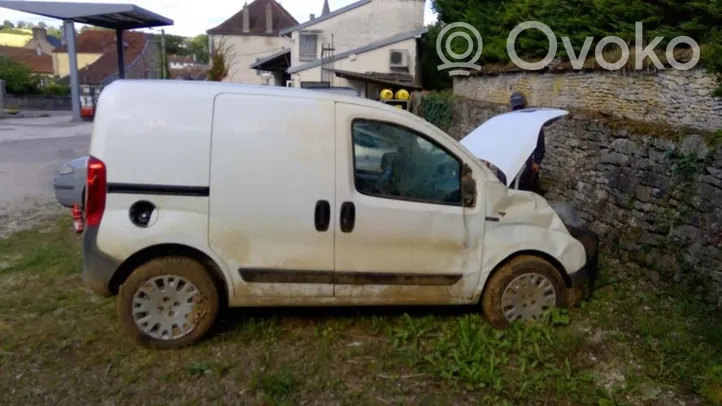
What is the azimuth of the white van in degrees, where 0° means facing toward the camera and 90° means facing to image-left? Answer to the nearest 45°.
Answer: approximately 270°

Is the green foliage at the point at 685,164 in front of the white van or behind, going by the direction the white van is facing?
in front

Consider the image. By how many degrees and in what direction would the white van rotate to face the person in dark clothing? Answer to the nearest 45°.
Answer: approximately 45° to its left

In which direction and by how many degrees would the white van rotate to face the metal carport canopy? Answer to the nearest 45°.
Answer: approximately 135° to its left

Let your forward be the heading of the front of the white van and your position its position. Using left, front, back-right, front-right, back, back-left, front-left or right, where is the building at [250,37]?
left

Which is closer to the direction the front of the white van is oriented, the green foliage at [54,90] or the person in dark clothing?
the person in dark clothing

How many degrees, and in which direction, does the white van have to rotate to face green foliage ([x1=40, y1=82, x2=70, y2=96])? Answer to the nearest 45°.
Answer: approximately 135° to its left

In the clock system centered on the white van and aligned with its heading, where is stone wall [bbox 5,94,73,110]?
The stone wall is roughly at 8 o'clock from the white van.
